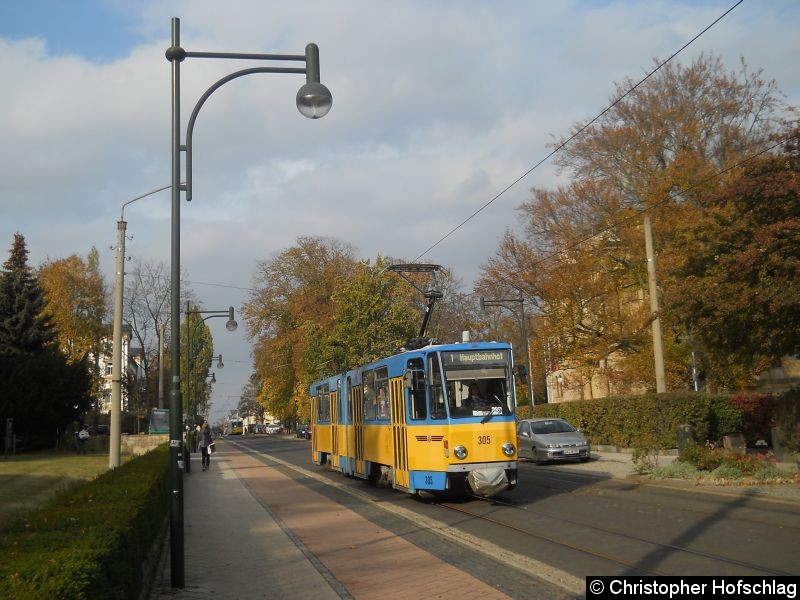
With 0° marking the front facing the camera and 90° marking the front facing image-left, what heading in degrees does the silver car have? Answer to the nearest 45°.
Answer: approximately 315°

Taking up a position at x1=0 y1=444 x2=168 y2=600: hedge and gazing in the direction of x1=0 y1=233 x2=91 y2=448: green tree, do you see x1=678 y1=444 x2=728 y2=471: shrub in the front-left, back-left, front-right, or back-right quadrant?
front-right

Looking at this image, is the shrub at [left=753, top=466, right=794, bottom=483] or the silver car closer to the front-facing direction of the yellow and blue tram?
the shrub

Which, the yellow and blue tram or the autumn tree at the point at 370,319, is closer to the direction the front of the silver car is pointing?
the yellow and blue tram

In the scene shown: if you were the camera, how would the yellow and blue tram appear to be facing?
facing the viewer and to the right of the viewer

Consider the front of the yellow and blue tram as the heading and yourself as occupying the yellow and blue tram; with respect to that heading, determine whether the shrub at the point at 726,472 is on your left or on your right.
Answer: on your left

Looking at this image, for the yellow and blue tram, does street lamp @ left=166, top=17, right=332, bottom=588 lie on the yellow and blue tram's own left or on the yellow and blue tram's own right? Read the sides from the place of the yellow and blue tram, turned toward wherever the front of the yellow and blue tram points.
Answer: on the yellow and blue tram's own right

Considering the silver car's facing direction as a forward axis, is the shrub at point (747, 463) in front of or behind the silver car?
in front

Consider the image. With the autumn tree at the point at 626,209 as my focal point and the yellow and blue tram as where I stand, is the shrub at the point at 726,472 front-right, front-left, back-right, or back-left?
front-right

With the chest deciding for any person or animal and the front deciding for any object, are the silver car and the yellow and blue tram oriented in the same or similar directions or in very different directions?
same or similar directions

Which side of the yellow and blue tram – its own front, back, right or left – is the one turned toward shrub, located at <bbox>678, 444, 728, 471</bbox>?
left

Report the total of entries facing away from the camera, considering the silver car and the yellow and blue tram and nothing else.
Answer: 0

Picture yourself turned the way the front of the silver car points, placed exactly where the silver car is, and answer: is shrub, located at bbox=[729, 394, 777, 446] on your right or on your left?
on your left

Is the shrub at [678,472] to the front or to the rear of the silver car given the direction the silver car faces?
to the front
